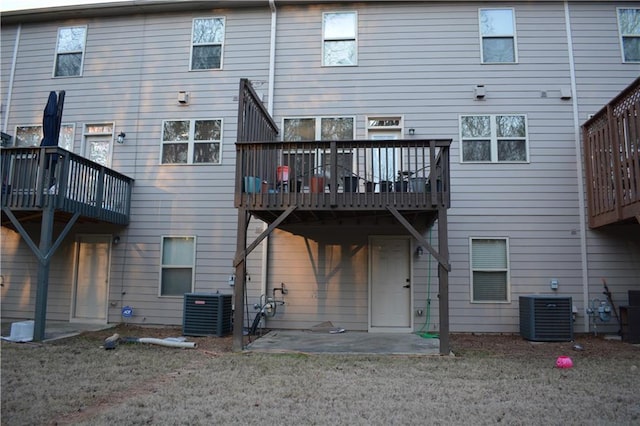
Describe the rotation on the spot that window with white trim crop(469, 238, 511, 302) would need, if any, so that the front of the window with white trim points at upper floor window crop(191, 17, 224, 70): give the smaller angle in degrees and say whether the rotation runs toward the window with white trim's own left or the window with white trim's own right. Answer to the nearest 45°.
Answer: approximately 90° to the window with white trim's own right

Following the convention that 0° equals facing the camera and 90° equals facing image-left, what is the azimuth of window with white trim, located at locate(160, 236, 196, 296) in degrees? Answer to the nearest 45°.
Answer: approximately 0°

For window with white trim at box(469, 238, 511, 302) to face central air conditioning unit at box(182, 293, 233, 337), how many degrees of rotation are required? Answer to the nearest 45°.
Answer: approximately 45° to its right

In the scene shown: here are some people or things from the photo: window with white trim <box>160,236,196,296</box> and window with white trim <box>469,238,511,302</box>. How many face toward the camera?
2

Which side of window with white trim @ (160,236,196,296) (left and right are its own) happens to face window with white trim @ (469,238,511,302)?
left

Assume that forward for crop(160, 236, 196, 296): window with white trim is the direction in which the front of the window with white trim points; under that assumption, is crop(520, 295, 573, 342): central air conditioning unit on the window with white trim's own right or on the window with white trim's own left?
on the window with white trim's own left

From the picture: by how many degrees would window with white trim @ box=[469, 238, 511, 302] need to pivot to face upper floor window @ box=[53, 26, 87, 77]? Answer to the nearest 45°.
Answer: approximately 90° to its right

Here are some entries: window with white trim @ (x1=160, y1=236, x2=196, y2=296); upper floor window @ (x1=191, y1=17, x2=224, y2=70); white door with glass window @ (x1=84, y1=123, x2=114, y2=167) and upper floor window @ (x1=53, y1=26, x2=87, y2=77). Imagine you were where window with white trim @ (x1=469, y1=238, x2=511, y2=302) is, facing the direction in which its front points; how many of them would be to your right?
4

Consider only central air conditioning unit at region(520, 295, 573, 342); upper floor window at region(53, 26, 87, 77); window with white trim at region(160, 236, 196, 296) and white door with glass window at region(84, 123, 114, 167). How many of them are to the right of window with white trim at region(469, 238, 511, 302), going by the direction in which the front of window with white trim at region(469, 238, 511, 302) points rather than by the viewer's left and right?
3

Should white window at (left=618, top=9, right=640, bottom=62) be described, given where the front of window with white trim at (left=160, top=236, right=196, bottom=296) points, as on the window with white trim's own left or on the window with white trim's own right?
on the window with white trim's own left
